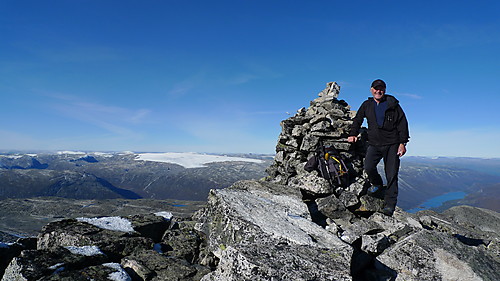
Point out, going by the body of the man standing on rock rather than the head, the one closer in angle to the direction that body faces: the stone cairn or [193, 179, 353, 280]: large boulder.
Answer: the large boulder

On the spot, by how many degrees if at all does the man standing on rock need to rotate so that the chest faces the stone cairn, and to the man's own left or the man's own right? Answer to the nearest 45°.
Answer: approximately 135° to the man's own right

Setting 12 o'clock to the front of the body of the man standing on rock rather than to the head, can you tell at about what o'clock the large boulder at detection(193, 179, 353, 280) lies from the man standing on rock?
The large boulder is roughly at 1 o'clock from the man standing on rock.

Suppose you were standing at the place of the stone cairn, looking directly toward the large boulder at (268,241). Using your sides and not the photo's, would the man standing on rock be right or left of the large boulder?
left

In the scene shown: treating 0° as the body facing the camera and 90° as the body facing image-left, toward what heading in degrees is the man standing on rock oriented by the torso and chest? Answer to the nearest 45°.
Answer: approximately 0°
